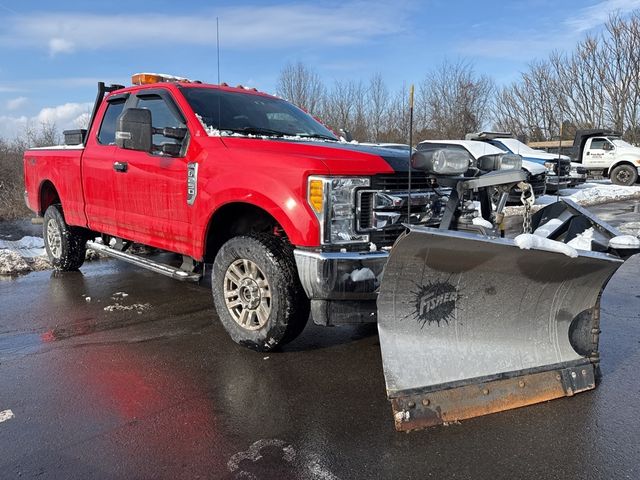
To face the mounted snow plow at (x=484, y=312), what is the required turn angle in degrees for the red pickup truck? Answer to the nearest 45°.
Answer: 0° — it already faces it

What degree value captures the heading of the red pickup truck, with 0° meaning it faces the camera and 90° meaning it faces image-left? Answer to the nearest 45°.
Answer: approximately 315°

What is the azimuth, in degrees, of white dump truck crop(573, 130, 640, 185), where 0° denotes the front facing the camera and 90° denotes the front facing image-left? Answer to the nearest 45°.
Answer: approximately 315°
